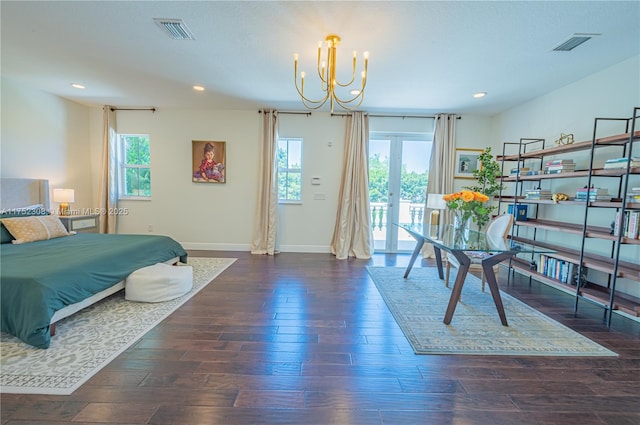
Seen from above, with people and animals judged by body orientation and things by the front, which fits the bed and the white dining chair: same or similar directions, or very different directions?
very different directions

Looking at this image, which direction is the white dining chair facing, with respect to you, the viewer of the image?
facing the viewer and to the left of the viewer

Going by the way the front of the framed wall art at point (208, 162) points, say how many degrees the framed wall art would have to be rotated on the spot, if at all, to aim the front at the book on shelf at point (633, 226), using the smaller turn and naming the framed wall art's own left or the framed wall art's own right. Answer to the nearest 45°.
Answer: approximately 45° to the framed wall art's own left

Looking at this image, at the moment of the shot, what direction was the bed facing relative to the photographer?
facing the viewer and to the right of the viewer

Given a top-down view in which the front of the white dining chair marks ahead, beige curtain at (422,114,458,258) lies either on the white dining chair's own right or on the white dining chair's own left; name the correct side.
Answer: on the white dining chair's own right

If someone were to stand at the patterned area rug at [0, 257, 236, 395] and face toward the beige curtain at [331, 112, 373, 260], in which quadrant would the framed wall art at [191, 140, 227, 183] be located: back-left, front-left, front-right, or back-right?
front-left

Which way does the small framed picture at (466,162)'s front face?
toward the camera

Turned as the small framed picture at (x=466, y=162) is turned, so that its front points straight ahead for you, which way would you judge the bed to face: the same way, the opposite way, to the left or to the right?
to the left

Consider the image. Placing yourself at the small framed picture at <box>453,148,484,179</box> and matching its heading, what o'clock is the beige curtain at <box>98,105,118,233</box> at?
The beige curtain is roughly at 2 o'clock from the small framed picture.

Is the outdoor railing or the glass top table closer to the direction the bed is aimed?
the glass top table

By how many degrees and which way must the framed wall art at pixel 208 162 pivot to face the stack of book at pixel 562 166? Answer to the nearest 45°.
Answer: approximately 45° to its left

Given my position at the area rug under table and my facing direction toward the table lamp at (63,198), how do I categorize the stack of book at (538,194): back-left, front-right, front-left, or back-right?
back-right

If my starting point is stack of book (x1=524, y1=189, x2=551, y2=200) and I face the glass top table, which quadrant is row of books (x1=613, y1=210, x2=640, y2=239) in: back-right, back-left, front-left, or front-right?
front-left

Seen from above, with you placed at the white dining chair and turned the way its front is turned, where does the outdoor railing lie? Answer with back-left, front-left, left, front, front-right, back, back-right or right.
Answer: right

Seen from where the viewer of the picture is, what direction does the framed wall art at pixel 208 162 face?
facing the viewer

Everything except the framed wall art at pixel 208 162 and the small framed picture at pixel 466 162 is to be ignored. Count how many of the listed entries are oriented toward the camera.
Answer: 2
